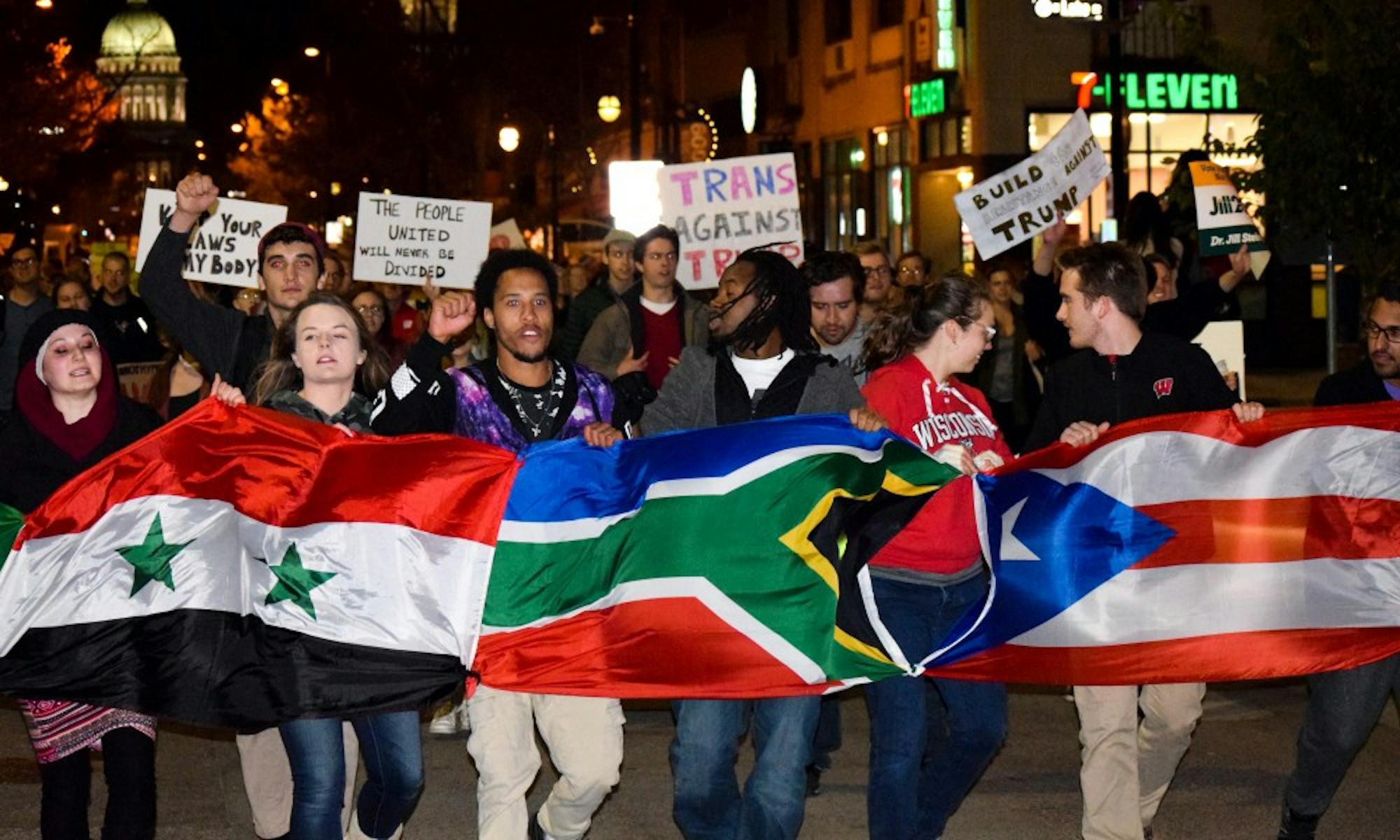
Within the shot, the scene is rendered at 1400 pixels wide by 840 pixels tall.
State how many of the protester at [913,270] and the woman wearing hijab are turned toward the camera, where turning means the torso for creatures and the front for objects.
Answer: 2

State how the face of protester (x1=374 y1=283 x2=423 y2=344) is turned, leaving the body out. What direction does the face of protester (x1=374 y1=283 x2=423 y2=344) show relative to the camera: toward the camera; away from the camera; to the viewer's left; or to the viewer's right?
toward the camera

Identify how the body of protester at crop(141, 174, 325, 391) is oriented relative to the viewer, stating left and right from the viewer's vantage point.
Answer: facing the viewer

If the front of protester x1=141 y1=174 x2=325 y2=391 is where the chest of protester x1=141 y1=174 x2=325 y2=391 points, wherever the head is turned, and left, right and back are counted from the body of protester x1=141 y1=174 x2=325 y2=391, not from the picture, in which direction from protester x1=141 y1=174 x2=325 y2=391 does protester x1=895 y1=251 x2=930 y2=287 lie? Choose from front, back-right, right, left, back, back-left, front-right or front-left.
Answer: back-left

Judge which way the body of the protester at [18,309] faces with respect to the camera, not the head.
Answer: toward the camera

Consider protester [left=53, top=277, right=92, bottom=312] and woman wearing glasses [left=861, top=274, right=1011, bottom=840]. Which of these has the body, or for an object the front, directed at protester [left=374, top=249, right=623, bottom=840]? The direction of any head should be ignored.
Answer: protester [left=53, top=277, right=92, bottom=312]

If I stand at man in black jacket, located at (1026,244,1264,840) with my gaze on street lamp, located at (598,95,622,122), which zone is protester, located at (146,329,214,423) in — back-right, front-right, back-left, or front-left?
front-left

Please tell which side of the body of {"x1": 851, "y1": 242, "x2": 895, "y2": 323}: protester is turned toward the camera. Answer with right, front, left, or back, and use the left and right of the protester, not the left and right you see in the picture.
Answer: front

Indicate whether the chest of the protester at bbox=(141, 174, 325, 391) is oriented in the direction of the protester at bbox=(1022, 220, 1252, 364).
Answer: no

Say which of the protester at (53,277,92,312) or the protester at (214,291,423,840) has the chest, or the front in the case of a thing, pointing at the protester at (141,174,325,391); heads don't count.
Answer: the protester at (53,277,92,312)

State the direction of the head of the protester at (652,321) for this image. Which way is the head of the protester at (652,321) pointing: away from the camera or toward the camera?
toward the camera

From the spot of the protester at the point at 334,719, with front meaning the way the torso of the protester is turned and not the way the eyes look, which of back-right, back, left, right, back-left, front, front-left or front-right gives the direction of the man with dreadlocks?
left

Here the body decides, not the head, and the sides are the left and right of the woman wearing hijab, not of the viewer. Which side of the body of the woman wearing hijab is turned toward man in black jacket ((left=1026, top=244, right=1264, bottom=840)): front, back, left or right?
left

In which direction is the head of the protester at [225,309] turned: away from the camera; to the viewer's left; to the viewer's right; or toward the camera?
toward the camera

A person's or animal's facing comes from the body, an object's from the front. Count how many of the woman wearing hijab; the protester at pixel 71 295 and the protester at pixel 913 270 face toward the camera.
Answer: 3

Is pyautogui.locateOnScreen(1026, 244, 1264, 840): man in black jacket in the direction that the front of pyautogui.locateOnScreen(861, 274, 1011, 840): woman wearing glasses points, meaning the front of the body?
no

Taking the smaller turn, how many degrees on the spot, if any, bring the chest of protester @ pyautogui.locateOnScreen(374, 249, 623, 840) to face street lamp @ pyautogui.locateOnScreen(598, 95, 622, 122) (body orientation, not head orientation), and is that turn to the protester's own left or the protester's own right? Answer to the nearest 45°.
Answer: approximately 180°
